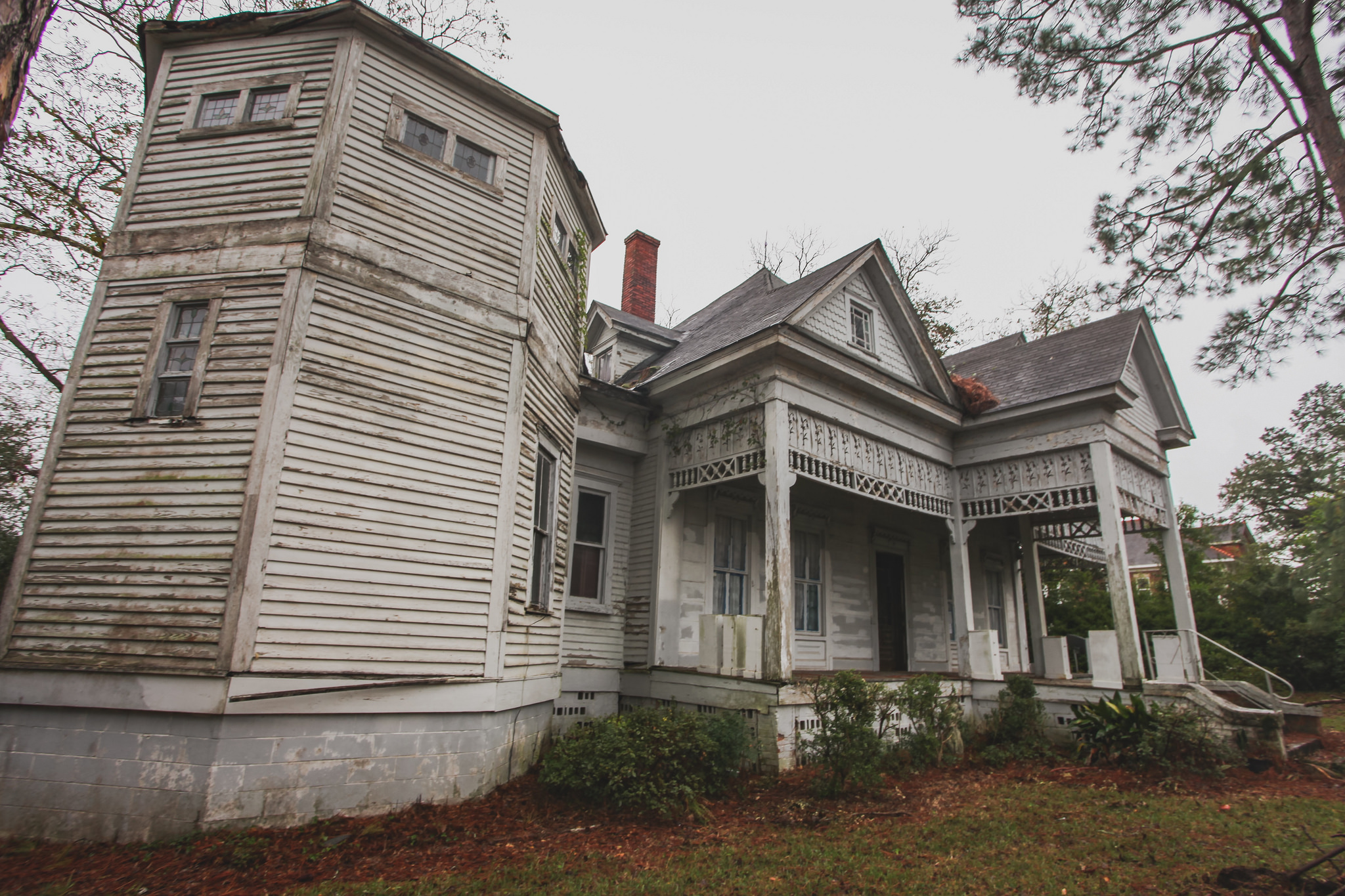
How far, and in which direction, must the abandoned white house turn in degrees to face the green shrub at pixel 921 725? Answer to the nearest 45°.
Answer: approximately 45° to its left

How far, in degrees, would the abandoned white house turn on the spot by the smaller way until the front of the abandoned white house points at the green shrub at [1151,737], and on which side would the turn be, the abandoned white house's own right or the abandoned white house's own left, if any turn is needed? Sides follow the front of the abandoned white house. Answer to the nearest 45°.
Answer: approximately 45° to the abandoned white house's own left

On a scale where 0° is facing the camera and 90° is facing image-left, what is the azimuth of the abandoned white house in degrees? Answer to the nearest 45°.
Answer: approximately 315°

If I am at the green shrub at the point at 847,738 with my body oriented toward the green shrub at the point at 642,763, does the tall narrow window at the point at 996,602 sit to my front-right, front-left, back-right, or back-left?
back-right
